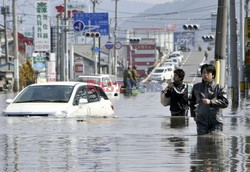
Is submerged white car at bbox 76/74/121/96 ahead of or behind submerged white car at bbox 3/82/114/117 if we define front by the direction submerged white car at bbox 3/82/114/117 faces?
behind

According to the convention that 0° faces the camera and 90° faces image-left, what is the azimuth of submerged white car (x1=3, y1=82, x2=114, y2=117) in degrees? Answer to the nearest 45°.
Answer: approximately 45°

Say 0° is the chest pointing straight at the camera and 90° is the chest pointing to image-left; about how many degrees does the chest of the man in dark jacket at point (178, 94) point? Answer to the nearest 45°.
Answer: approximately 45°

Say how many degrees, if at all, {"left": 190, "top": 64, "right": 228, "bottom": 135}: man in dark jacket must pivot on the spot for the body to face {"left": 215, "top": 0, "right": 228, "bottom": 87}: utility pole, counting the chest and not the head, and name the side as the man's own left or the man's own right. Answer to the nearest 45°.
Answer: approximately 180°

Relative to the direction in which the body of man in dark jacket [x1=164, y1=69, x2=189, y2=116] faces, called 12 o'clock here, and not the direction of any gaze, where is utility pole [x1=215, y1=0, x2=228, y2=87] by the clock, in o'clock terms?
The utility pole is roughly at 7 o'clock from the man in dark jacket.

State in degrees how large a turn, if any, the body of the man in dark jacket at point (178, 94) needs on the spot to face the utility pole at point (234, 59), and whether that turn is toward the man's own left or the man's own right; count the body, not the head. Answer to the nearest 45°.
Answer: approximately 135° to the man's own left

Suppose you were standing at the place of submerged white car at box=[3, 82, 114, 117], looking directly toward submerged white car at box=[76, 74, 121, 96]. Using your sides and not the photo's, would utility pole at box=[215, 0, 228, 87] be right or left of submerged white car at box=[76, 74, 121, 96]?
right
